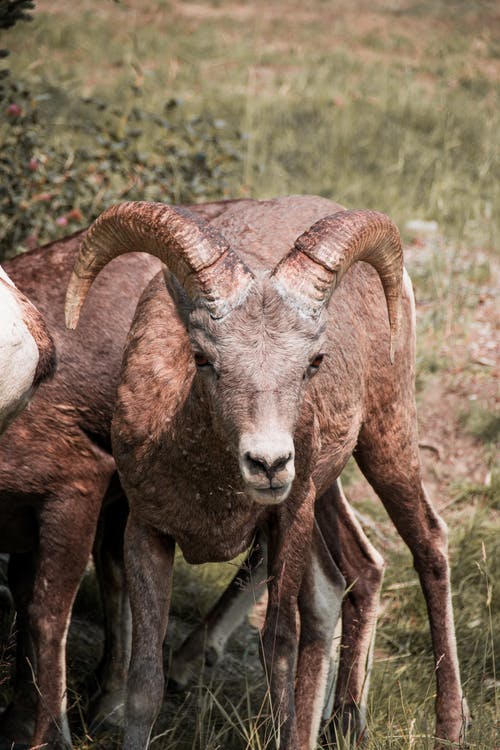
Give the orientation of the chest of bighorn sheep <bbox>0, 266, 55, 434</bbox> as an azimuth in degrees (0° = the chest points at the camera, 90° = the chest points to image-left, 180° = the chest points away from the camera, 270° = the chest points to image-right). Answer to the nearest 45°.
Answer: approximately 180°

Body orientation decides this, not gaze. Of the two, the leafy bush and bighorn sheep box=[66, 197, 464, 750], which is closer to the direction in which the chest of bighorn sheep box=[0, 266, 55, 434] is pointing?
the leafy bush

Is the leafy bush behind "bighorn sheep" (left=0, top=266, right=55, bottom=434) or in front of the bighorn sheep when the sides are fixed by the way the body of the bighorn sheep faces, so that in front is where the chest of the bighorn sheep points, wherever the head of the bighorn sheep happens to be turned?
in front
